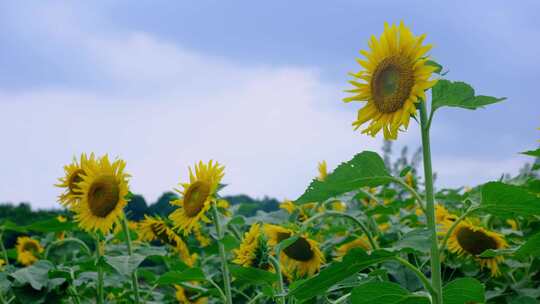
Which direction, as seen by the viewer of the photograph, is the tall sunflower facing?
facing the viewer and to the left of the viewer

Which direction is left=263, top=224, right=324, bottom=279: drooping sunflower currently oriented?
toward the camera

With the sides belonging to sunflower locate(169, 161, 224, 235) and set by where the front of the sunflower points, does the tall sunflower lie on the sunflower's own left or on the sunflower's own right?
on the sunflower's own left

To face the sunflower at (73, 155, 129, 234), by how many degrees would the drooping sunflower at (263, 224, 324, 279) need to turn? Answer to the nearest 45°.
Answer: approximately 90° to its right

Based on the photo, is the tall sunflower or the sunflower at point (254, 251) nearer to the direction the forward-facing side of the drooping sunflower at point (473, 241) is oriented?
the tall sunflower

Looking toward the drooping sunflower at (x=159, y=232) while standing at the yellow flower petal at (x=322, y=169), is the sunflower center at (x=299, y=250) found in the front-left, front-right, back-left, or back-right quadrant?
front-left

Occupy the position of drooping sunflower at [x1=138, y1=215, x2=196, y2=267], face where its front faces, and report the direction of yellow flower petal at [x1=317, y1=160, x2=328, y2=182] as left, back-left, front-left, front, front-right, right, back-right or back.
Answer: back

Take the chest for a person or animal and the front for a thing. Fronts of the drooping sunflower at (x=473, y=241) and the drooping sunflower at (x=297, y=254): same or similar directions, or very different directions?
same or similar directions
